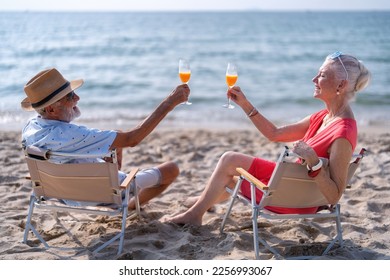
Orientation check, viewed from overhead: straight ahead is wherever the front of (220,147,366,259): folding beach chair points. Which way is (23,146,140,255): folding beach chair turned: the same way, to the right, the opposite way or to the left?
to the right

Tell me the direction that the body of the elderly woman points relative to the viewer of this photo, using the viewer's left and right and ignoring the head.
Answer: facing to the left of the viewer

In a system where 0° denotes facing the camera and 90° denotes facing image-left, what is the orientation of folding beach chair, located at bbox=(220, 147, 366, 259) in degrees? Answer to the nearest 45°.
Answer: approximately 135°

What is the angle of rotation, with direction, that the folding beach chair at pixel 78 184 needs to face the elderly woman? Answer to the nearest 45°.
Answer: approximately 45° to its right

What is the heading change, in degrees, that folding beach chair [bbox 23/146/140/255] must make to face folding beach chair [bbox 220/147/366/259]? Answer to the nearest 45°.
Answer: approximately 45° to its right

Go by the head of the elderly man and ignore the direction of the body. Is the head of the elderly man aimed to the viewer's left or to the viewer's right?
to the viewer's right

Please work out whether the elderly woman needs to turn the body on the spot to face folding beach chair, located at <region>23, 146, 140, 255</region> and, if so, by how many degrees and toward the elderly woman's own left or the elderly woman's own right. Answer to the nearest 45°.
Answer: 0° — they already face it

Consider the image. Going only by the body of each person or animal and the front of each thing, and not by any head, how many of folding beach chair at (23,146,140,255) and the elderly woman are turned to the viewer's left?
1

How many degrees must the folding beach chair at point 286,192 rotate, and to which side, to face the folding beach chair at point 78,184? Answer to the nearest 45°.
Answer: approximately 45° to its left
